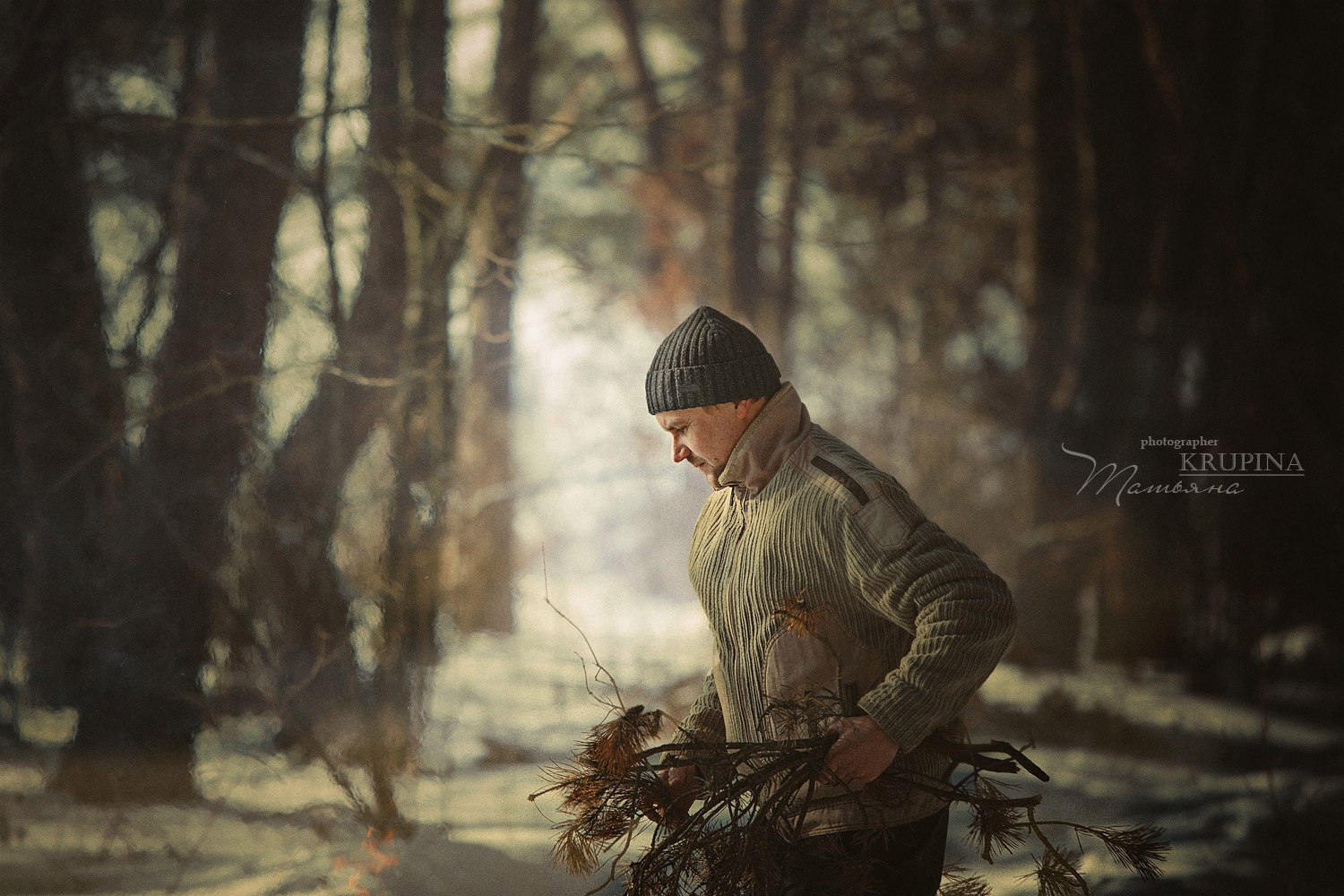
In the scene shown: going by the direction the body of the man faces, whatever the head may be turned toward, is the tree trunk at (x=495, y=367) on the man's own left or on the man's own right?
on the man's own right

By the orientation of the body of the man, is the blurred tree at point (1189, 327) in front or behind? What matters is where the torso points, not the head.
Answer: behind

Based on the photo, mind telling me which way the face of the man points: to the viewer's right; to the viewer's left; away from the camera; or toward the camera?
to the viewer's left

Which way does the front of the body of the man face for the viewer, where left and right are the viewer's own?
facing the viewer and to the left of the viewer
